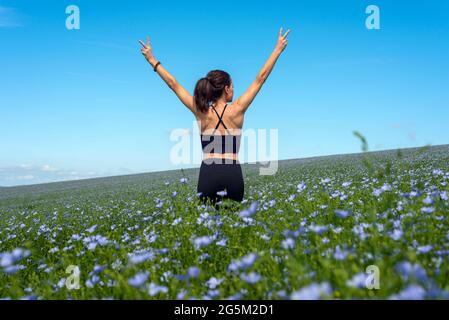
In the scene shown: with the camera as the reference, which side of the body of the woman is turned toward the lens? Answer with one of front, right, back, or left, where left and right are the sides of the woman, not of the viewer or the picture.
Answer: back

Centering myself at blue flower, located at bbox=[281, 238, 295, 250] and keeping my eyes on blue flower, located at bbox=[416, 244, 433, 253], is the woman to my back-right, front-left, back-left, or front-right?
back-left

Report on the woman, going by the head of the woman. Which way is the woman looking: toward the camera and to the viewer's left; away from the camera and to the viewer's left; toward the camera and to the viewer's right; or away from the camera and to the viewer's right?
away from the camera and to the viewer's right

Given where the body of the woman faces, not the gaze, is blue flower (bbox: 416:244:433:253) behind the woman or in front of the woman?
behind

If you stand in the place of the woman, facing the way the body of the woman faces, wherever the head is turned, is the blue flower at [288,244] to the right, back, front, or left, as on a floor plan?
back
